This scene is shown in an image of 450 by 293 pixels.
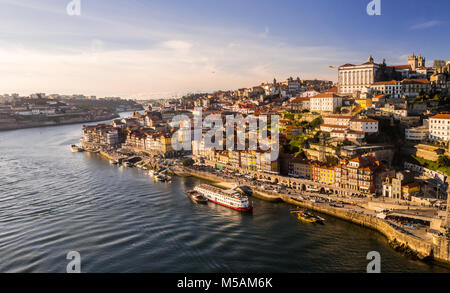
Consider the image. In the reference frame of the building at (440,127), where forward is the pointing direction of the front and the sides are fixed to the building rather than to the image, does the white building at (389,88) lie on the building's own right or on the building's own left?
on the building's own right

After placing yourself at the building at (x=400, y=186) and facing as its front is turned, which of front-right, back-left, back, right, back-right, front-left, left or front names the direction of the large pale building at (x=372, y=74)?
back-right

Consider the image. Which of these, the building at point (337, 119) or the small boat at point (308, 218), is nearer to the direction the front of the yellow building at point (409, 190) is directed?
the small boat

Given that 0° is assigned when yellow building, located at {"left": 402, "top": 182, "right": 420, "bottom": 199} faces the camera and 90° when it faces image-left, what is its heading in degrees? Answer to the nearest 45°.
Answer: approximately 45°

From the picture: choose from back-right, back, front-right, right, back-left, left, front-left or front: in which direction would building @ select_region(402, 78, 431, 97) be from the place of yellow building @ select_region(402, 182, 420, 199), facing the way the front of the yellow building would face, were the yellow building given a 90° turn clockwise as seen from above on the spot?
front-right

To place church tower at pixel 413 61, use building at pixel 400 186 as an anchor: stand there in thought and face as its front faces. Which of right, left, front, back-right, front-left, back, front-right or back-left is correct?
back-right

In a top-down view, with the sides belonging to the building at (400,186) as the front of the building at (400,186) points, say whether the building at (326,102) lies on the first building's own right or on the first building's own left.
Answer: on the first building's own right
